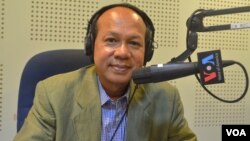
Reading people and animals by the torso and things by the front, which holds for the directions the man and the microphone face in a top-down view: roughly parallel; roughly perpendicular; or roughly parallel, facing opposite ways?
roughly perpendicular

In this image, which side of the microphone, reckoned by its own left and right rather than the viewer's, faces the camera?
left

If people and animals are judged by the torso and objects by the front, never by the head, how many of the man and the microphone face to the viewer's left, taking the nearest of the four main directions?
1

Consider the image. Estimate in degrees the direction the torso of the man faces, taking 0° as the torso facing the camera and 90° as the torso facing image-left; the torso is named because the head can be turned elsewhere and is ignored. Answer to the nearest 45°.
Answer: approximately 0°
